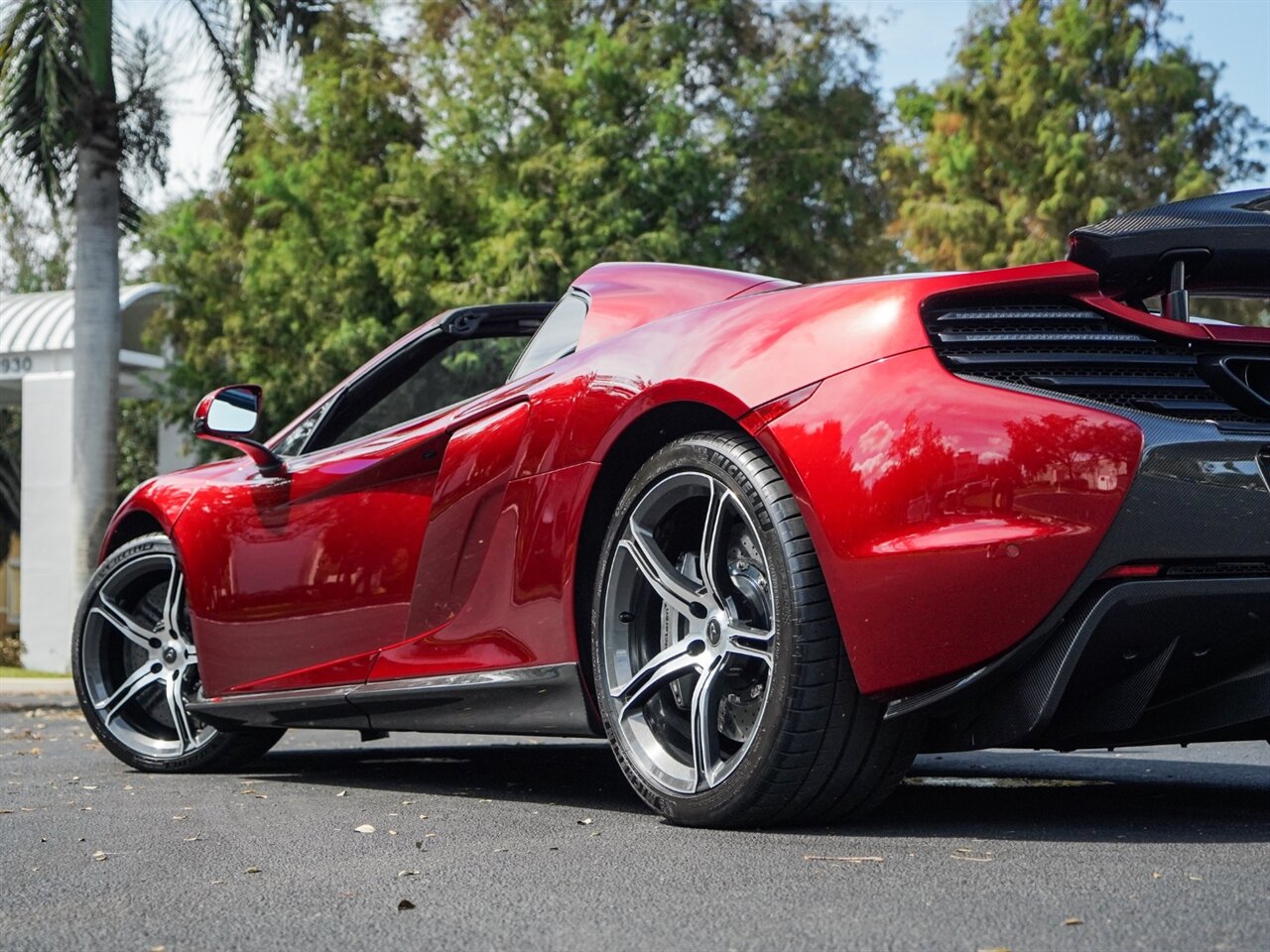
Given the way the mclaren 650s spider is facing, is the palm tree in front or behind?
in front

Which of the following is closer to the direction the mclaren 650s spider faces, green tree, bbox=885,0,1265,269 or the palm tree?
the palm tree

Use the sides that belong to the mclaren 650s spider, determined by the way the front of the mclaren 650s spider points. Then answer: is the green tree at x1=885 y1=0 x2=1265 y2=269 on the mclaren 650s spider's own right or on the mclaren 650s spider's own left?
on the mclaren 650s spider's own right

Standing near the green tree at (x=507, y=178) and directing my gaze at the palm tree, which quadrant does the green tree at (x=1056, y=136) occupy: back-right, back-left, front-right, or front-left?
back-left

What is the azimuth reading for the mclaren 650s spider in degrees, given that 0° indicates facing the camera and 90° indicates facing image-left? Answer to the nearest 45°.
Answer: approximately 135°

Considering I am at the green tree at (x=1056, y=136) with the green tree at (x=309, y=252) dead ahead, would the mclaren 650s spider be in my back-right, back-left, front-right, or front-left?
front-left

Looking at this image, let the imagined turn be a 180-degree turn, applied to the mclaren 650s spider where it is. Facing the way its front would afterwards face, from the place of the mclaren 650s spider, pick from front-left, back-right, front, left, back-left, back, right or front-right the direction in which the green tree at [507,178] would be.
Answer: back-left

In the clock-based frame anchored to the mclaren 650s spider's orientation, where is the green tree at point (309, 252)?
The green tree is roughly at 1 o'clock from the mclaren 650s spider.
